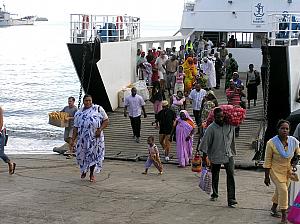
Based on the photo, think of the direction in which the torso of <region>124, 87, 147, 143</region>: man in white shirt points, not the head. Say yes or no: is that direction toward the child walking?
yes

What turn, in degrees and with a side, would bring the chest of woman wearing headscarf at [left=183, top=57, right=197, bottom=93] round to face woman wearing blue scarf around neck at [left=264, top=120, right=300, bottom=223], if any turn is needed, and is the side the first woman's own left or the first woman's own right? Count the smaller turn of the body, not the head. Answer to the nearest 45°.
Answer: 0° — they already face them

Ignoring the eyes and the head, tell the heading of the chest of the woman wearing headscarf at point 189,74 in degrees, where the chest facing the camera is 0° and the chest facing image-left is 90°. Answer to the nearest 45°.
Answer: approximately 0°

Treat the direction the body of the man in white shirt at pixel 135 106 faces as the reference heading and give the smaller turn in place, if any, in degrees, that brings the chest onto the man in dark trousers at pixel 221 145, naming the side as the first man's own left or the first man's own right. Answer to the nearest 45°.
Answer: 0° — they already face them

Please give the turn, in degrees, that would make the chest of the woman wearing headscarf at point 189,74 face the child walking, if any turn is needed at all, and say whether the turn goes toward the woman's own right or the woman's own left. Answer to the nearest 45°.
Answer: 0° — they already face them

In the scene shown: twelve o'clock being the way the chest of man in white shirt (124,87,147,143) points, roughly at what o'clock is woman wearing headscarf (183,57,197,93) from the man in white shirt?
The woman wearing headscarf is roughly at 7 o'clock from the man in white shirt.

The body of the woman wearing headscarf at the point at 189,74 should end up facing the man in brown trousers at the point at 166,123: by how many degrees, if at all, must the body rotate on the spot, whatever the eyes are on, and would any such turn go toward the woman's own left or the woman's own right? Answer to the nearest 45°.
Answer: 0° — they already face them

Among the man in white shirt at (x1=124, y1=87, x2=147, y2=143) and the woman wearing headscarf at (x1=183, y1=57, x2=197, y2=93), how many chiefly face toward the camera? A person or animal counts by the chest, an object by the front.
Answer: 2
